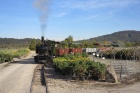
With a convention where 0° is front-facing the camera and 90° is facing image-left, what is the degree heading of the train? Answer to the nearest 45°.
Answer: approximately 45°
